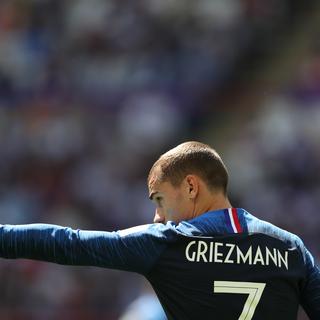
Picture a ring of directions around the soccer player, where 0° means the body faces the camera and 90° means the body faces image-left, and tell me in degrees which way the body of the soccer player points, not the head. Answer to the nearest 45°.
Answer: approximately 180°
